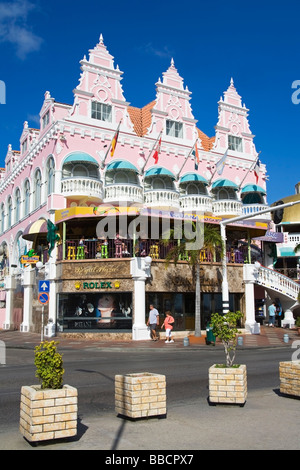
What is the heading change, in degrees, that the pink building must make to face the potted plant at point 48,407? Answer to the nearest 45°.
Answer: approximately 45° to its right

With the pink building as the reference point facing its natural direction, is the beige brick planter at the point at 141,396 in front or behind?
in front

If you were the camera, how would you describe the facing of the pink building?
facing the viewer and to the right of the viewer

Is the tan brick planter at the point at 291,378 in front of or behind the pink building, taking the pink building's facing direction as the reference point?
in front

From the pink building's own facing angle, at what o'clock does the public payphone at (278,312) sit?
The public payphone is roughly at 10 o'clock from the pink building.

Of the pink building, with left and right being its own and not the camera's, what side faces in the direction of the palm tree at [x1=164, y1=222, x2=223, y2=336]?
front

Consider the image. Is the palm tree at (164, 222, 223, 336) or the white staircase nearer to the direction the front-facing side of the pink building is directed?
the palm tree

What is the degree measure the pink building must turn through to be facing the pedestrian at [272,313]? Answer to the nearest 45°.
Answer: approximately 45° to its left
